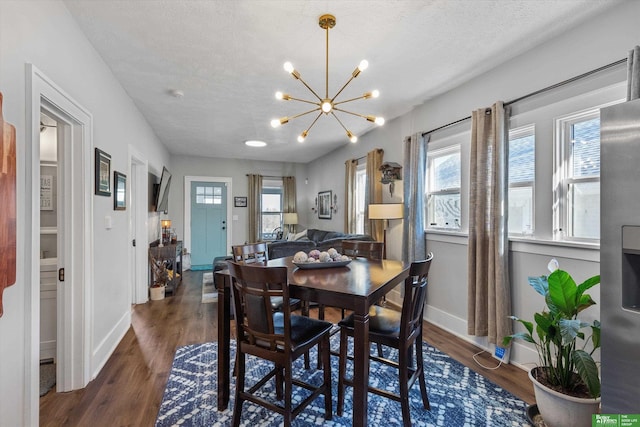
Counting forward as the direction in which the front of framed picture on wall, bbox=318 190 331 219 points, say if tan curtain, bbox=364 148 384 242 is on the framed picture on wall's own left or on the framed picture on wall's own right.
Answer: on the framed picture on wall's own left

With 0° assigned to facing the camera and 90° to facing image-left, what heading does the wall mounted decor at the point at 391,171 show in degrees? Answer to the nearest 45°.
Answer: approximately 45°

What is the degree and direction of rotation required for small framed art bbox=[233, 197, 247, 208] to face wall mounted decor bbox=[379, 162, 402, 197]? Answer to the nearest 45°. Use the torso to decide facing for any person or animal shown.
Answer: approximately 45° to its left

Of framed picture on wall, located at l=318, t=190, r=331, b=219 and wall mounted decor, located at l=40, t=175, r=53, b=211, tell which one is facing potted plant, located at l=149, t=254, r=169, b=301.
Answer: the framed picture on wall

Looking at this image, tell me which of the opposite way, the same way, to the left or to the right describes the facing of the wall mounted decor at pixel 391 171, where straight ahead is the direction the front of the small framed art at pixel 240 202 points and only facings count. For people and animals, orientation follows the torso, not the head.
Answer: to the right

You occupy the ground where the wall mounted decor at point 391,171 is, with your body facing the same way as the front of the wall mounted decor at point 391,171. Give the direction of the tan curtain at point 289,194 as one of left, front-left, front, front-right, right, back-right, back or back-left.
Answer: right

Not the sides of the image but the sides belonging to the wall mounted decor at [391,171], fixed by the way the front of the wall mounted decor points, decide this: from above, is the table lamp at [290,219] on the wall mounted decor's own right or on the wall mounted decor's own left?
on the wall mounted decor's own right

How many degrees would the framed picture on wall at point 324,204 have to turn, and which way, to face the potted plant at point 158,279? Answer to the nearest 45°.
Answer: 0° — it already faces it

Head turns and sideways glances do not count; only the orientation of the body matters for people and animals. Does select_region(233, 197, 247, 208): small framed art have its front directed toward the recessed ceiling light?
yes

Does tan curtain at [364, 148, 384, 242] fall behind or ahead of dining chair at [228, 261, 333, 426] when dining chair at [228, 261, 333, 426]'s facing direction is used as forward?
ahead

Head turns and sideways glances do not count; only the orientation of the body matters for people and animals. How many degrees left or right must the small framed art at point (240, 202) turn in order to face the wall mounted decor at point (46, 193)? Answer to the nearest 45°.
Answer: approximately 45° to its right

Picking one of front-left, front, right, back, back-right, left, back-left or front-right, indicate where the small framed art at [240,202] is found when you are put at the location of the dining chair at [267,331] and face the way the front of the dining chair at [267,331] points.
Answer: front-left
